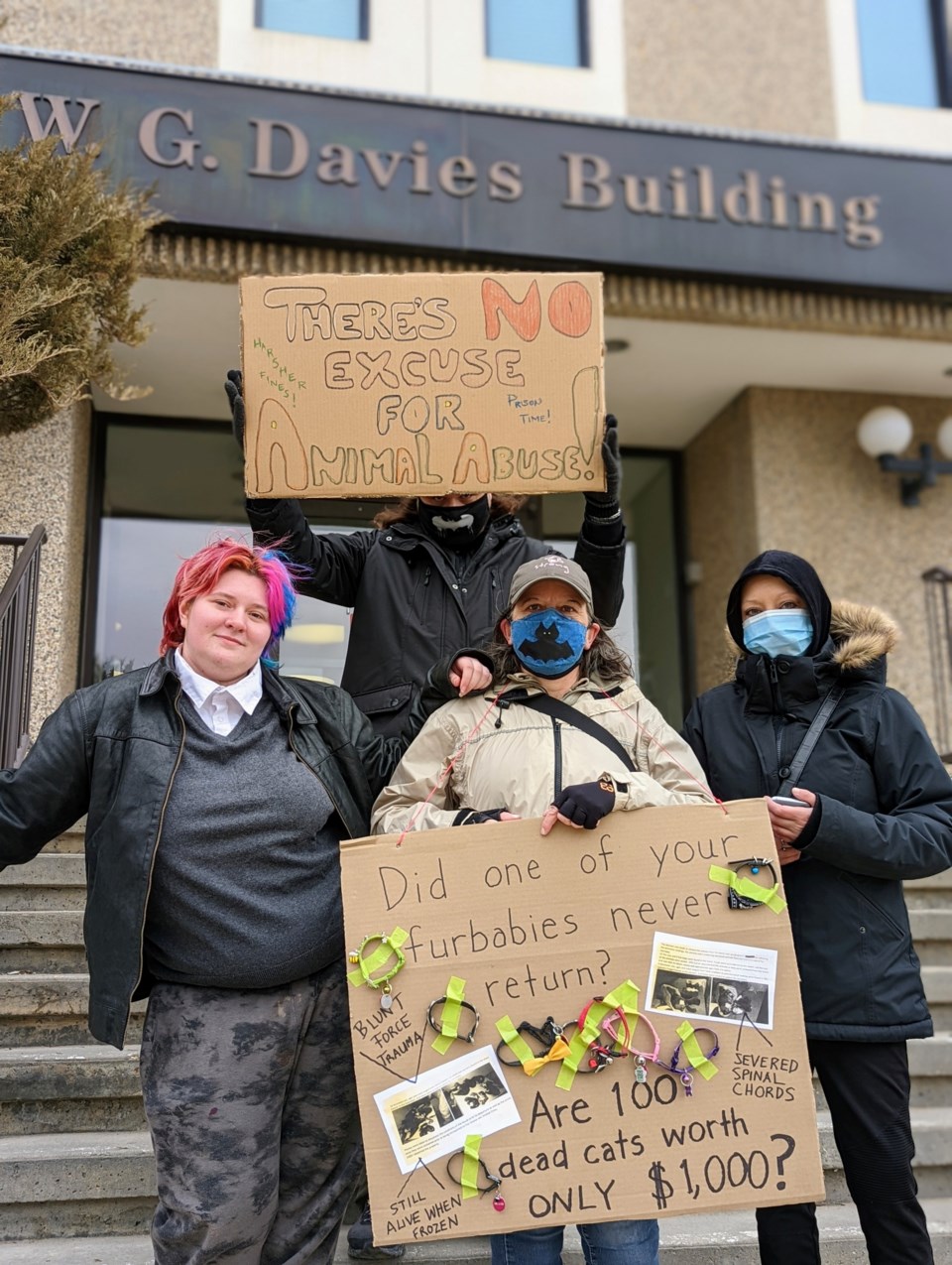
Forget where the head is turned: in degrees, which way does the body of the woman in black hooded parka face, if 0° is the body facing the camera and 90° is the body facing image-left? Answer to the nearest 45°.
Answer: approximately 45°

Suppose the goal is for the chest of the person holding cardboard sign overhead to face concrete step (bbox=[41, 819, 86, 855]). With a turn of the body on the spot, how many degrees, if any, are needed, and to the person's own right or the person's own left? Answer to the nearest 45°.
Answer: approximately 135° to the person's own right

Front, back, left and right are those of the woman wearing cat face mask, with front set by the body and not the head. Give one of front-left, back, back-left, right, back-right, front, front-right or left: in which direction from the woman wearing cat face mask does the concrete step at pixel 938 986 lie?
back-left

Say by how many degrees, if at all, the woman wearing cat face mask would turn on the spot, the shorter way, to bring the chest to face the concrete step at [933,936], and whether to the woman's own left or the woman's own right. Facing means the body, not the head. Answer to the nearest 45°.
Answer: approximately 135° to the woman's own left

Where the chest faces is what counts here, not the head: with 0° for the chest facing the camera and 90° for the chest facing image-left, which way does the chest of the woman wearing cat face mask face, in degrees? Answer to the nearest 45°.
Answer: approximately 0°
